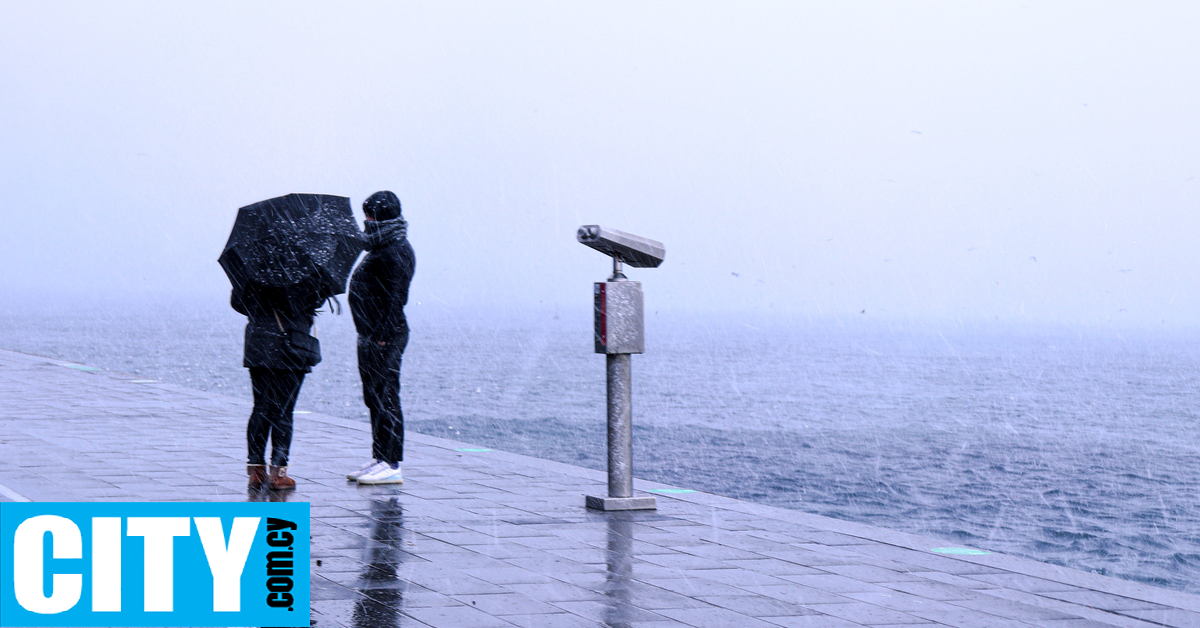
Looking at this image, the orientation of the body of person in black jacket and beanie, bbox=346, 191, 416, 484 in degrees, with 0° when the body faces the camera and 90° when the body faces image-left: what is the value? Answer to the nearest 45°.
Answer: approximately 90°

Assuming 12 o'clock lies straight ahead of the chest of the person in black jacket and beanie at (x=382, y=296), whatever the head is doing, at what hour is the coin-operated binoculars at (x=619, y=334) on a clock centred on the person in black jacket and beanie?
The coin-operated binoculars is roughly at 7 o'clock from the person in black jacket and beanie.

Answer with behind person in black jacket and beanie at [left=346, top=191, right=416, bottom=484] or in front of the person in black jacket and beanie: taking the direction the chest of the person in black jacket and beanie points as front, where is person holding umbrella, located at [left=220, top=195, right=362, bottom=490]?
in front

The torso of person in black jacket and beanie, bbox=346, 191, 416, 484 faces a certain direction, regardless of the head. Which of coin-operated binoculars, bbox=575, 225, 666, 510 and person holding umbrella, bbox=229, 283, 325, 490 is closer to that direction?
the person holding umbrella

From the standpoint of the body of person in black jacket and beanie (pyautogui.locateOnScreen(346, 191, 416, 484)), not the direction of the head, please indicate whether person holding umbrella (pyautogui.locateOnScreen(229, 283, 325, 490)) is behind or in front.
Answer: in front
